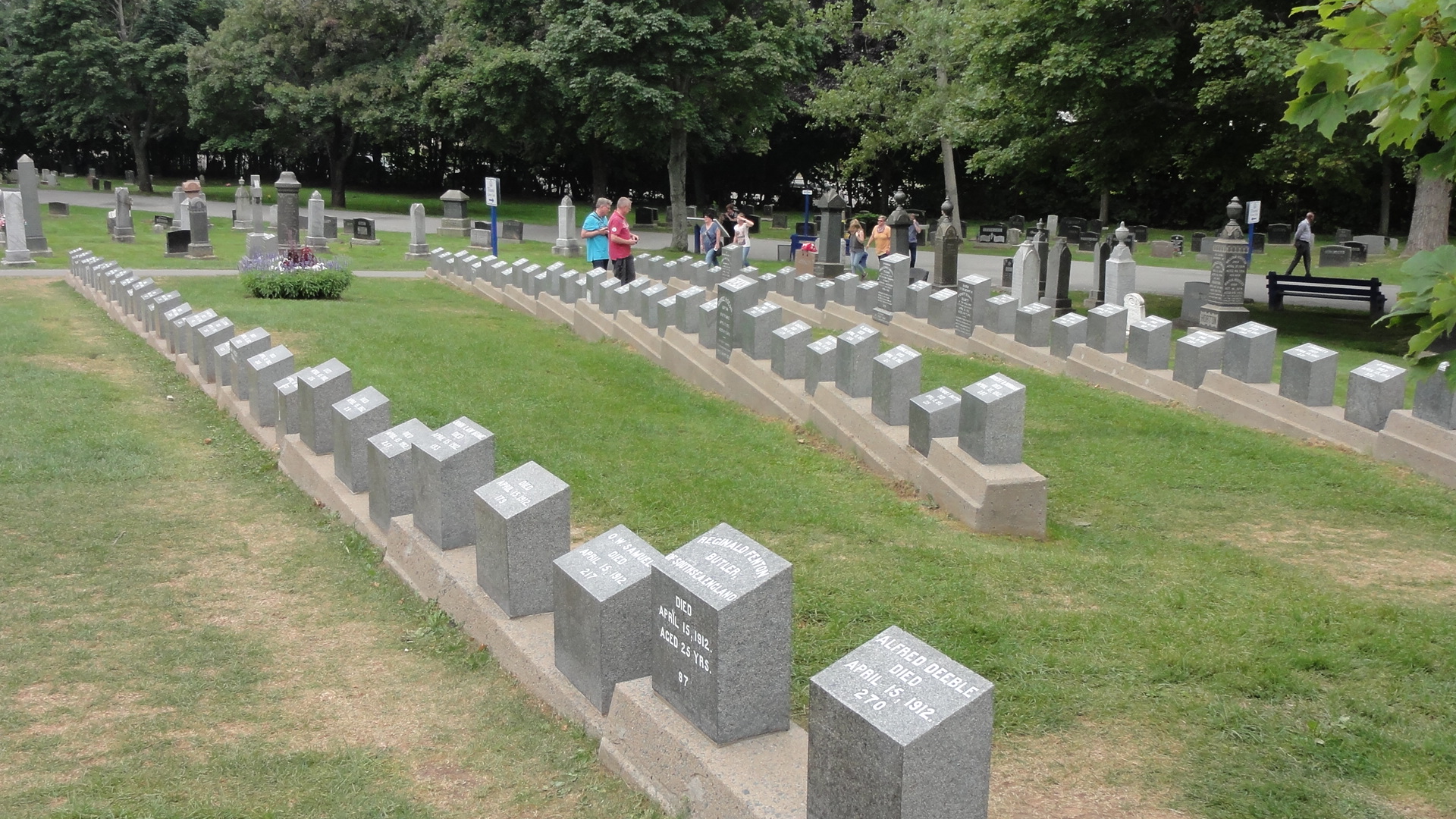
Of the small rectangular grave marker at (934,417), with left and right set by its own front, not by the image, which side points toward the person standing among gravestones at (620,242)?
right

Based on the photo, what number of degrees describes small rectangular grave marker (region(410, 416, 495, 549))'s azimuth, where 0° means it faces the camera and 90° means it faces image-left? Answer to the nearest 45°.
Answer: approximately 45°

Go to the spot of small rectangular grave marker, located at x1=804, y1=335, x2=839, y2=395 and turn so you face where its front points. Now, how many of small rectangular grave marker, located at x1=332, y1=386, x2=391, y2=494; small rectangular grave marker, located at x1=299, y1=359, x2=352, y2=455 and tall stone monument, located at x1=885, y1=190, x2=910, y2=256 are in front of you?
2

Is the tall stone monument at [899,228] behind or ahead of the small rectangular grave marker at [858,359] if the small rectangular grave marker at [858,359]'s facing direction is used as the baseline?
behind

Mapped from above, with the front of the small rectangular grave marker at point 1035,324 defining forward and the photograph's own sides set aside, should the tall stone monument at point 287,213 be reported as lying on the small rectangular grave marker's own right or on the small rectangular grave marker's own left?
on the small rectangular grave marker's own right

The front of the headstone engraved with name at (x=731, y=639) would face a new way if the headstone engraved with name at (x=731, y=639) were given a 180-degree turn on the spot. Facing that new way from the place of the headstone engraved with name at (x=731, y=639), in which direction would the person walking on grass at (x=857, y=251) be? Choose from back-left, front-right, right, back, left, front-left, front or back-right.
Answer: front-left

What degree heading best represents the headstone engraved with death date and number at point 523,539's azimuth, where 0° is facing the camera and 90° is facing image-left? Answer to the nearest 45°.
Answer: approximately 45°
